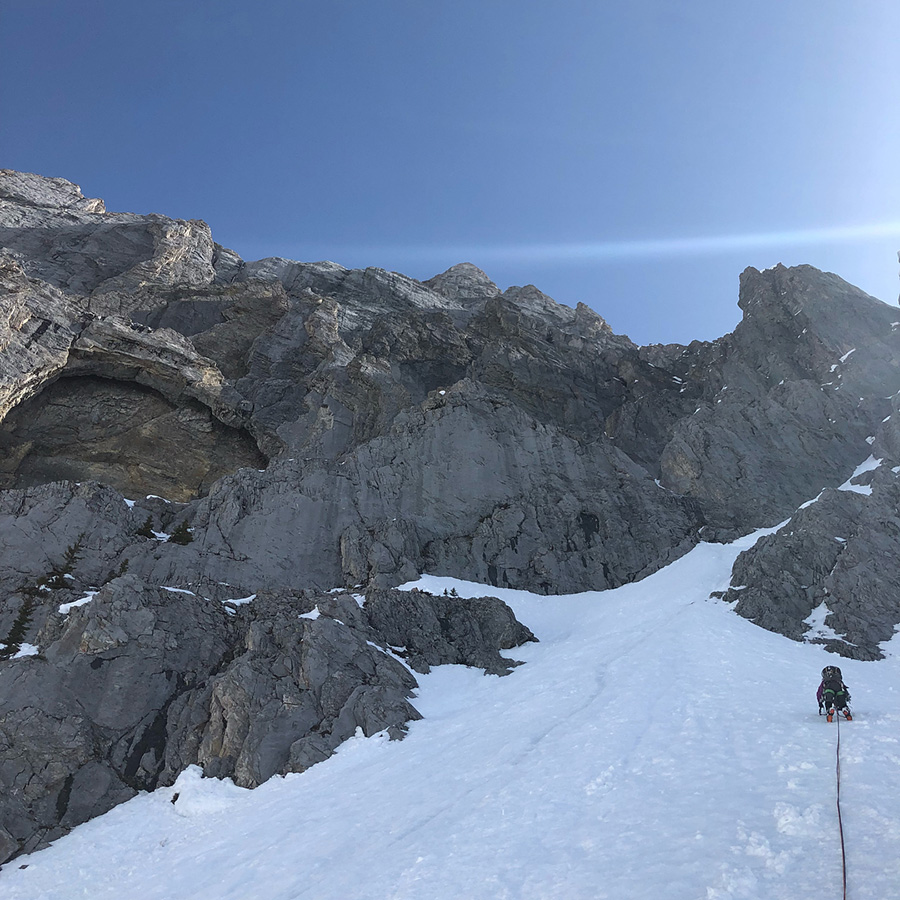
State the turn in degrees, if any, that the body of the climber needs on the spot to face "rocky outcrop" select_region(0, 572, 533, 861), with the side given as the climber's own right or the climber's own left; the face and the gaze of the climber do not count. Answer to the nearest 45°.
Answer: approximately 90° to the climber's own left

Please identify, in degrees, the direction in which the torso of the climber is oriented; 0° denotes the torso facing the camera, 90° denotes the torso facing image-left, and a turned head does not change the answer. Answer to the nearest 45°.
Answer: approximately 180°

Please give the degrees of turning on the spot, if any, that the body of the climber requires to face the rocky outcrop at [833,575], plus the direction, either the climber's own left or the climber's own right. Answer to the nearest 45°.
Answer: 0° — they already face it
